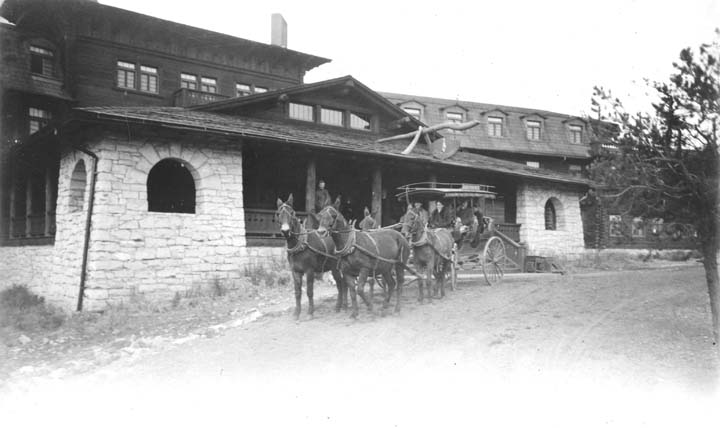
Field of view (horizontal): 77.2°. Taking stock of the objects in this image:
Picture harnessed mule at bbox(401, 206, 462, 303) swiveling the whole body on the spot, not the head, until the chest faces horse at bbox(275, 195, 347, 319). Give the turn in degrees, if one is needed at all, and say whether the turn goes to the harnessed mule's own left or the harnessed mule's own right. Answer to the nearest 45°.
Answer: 0° — it already faces it

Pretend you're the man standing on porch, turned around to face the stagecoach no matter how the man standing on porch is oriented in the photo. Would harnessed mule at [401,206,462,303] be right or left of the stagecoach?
right

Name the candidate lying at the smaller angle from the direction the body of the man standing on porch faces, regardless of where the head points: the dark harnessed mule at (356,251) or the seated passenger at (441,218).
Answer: the dark harnessed mule

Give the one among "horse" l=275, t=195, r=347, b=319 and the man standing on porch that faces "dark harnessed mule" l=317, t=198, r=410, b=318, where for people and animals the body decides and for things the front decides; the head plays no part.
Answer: the man standing on porch

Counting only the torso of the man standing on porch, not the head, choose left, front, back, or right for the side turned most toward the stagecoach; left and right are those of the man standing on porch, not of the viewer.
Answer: left

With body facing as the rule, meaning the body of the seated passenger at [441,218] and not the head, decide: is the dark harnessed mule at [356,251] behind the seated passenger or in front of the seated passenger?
in front

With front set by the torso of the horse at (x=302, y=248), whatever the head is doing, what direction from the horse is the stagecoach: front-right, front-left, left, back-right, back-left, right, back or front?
back

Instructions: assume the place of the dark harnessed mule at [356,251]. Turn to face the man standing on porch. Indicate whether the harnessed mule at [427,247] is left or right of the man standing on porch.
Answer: right

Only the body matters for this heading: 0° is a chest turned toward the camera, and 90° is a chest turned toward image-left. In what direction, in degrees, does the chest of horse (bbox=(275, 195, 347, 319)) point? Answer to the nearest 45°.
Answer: approximately 45°

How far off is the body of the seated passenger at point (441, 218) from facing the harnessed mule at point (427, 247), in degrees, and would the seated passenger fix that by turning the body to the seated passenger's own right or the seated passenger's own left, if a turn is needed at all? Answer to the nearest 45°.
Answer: approximately 45° to the seated passenger's own left

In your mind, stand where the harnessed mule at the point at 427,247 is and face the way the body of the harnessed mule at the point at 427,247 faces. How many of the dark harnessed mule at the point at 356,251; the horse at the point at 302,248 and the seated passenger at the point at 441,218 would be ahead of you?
2
